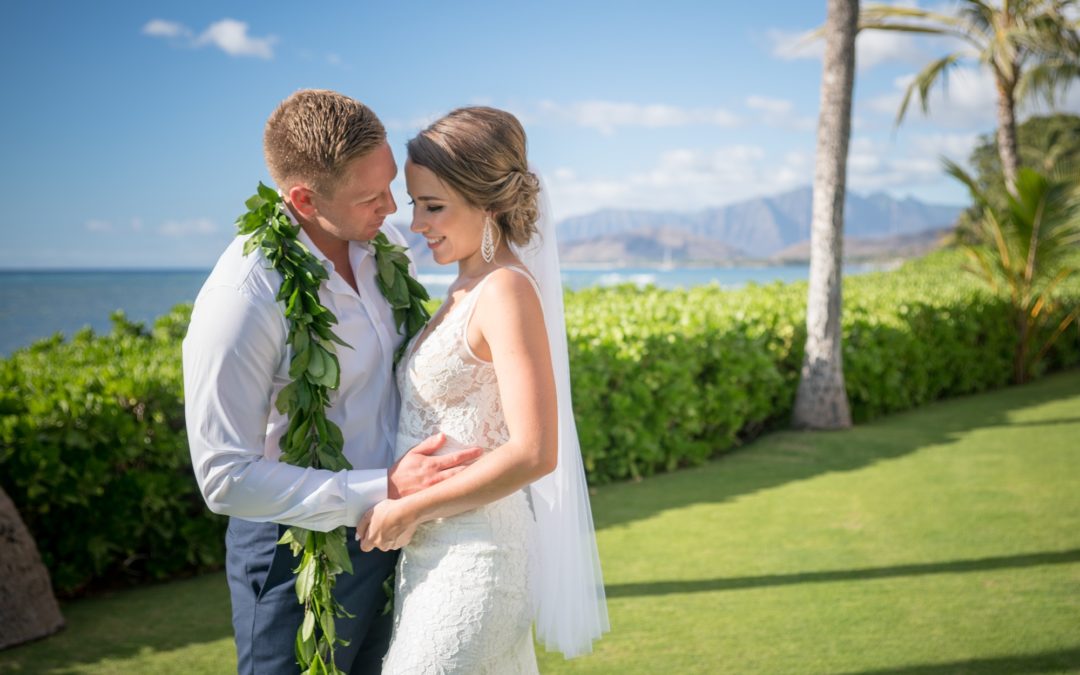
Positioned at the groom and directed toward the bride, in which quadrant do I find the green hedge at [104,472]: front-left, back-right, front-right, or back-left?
back-left

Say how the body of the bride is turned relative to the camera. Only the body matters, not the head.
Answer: to the viewer's left

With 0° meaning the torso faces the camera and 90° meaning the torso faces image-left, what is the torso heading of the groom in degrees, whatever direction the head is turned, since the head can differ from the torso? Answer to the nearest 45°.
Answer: approximately 315°

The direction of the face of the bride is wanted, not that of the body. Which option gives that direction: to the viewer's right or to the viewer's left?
to the viewer's left

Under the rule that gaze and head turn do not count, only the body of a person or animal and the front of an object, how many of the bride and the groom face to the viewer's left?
1

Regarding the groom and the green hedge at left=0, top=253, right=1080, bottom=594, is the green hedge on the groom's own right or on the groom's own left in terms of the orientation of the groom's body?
on the groom's own left

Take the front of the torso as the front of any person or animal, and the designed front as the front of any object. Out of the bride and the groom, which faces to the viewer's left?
the bride

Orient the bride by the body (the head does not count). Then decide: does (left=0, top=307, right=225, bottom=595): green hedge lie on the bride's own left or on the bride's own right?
on the bride's own right
